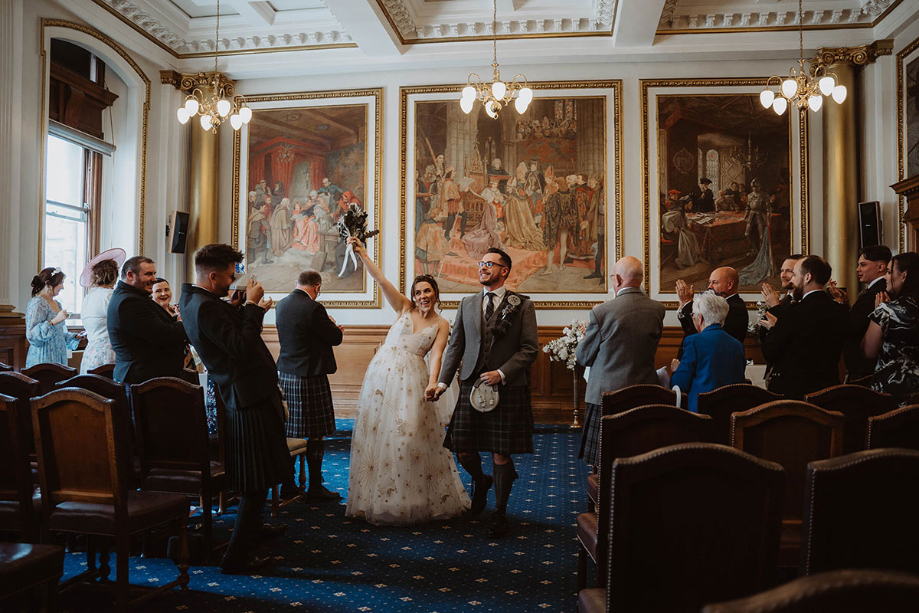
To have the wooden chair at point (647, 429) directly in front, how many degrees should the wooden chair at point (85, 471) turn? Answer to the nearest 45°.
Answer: approximately 90° to its right

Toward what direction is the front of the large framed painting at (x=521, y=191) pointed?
toward the camera

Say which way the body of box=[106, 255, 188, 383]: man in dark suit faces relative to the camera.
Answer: to the viewer's right

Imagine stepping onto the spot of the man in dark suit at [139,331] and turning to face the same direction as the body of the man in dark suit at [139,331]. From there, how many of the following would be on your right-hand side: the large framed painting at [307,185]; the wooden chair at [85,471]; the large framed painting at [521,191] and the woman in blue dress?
1

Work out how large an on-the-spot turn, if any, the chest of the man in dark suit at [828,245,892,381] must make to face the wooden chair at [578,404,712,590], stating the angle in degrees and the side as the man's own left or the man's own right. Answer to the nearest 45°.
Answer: approximately 90° to the man's own left

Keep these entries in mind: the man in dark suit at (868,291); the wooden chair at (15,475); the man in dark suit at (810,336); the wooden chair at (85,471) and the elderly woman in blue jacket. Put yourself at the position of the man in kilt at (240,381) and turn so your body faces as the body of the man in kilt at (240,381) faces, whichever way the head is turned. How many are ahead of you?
3

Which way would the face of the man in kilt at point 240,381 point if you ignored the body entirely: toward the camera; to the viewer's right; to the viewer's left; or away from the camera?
to the viewer's right

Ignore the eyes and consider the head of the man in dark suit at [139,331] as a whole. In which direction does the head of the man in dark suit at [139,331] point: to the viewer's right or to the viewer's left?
to the viewer's right

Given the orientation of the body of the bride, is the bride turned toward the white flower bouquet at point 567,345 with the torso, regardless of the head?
no

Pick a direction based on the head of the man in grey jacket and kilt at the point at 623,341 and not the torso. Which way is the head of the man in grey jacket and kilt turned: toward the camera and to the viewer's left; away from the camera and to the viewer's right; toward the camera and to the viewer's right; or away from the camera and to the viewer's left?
away from the camera and to the viewer's left

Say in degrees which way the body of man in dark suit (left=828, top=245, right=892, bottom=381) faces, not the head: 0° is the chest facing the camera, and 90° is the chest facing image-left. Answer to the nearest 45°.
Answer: approximately 90°

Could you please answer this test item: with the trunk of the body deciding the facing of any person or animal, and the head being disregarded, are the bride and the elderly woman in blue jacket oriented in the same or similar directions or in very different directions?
very different directions

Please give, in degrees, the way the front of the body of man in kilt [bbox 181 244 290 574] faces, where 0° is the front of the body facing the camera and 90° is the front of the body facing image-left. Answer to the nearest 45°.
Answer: approximately 270°

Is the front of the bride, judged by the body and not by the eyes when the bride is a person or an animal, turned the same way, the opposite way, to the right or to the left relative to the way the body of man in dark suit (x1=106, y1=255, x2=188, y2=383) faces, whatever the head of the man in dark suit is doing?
to the right

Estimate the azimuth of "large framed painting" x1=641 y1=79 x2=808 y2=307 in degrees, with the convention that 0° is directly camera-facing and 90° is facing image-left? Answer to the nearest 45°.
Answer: approximately 0°

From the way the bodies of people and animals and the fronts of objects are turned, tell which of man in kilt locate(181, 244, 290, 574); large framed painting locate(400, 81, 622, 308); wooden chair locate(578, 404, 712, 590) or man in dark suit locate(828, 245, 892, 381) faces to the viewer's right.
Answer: the man in kilt

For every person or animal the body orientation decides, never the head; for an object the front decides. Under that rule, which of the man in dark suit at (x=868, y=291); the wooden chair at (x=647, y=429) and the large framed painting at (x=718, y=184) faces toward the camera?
the large framed painting
